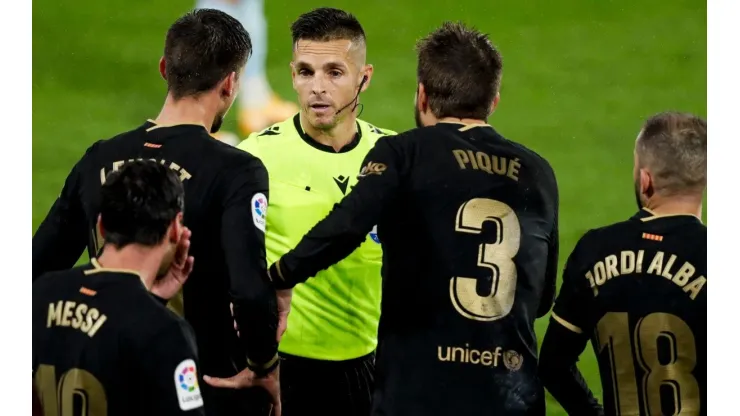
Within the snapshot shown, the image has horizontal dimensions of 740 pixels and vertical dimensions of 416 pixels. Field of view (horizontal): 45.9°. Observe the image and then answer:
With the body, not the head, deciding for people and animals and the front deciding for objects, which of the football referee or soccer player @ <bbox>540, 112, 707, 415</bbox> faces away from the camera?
the soccer player

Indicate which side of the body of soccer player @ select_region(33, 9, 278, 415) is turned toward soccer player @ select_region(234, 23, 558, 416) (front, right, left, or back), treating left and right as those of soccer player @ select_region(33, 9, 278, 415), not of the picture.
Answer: right

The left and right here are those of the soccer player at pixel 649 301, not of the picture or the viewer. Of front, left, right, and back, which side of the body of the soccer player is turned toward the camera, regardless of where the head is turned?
back

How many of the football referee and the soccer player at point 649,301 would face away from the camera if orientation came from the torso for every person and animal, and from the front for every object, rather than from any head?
1

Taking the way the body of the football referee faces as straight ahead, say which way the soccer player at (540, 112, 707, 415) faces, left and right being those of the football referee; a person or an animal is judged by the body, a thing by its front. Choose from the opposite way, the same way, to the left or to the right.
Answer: the opposite way

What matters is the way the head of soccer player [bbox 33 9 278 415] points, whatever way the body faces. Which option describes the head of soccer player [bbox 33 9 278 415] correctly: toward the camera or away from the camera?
away from the camera

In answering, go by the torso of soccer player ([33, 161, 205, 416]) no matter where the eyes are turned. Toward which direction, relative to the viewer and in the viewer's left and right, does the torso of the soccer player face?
facing away from the viewer and to the right of the viewer

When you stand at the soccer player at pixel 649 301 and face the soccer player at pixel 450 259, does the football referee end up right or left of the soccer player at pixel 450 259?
right

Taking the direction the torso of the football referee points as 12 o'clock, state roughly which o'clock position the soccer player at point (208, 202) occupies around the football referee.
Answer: The soccer player is roughly at 1 o'clock from the football referee.
